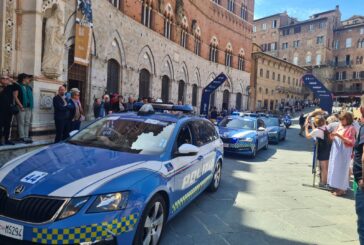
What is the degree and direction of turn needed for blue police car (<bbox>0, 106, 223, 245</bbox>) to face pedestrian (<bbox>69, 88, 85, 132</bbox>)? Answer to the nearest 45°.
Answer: approximately 135° to its right

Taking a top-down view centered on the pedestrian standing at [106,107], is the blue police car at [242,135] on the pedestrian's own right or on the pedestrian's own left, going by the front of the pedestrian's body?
on the pedestrian's own left

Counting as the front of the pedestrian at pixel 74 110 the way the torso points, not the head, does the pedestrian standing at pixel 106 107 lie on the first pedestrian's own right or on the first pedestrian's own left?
on the first pedestrian's own left

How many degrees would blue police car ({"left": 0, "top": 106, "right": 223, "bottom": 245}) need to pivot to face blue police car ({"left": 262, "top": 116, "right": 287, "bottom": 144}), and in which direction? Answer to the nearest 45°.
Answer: approximately 180°

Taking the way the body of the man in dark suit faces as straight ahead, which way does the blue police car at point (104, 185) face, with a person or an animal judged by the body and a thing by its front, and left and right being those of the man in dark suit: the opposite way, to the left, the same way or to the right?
to the right

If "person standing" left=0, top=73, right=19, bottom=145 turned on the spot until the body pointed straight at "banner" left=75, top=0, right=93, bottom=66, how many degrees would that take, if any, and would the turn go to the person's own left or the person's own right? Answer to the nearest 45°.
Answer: approximately 90° to the person's own left

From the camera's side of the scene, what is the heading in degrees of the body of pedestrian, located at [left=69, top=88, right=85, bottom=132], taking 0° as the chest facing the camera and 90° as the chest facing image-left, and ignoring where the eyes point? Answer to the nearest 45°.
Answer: approximately 315°

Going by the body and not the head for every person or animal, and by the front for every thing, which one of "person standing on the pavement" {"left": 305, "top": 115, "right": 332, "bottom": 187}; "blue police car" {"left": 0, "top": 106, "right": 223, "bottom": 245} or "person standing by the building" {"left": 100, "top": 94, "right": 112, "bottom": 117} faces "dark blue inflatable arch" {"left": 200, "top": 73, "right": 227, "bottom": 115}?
"person standing on the pavement" {"left": 305, "top": 115, "right": 332, "bottom": 187}

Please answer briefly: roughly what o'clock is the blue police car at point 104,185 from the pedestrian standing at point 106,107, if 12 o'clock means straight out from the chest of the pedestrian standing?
The blue police car is roughly at 12 o'clock from the pedestrian standing.

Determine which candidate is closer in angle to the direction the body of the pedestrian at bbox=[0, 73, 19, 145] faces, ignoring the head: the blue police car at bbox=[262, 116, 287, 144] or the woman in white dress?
the woman in white dress

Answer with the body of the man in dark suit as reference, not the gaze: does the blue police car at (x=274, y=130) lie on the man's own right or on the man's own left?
on the man's own left

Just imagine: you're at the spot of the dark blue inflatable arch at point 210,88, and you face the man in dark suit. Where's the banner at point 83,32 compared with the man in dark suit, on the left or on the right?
right

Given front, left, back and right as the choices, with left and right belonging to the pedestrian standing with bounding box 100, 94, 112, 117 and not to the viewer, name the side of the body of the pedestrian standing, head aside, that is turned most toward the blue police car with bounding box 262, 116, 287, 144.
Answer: left
